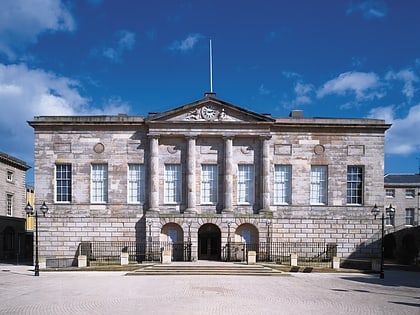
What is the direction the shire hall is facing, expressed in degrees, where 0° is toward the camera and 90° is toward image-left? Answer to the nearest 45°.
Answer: approximately 0°

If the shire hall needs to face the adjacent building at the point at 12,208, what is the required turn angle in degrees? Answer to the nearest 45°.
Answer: approximately 135° to its right
